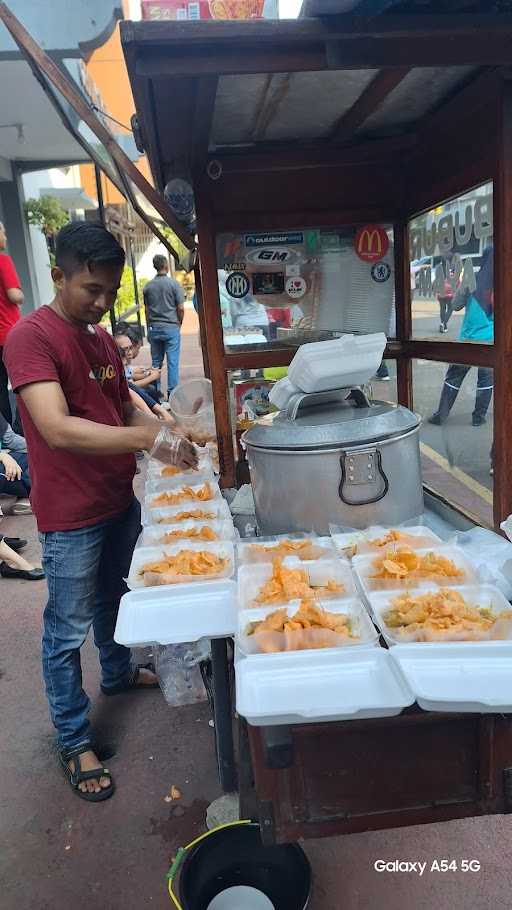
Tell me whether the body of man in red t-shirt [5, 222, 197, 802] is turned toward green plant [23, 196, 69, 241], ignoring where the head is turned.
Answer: no

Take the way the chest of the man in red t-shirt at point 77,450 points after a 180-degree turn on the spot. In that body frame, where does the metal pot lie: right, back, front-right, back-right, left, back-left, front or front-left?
back

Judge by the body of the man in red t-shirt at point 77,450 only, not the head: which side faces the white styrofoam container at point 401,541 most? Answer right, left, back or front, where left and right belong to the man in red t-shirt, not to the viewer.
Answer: front

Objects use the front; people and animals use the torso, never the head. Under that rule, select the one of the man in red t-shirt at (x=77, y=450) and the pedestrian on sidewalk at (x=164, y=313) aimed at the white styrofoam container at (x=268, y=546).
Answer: the man in red t-shirt

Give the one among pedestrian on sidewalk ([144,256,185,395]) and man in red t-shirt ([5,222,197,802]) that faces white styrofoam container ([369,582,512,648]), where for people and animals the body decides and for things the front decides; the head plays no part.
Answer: the man in red t-shirt

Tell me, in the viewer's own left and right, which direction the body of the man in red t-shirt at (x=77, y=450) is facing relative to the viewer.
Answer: facing the viewer and to the right of the viewer

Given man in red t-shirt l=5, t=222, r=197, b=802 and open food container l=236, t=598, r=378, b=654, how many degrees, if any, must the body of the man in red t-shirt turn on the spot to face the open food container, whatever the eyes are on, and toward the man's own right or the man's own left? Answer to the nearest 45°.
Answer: approximately 45° to the man's own right
